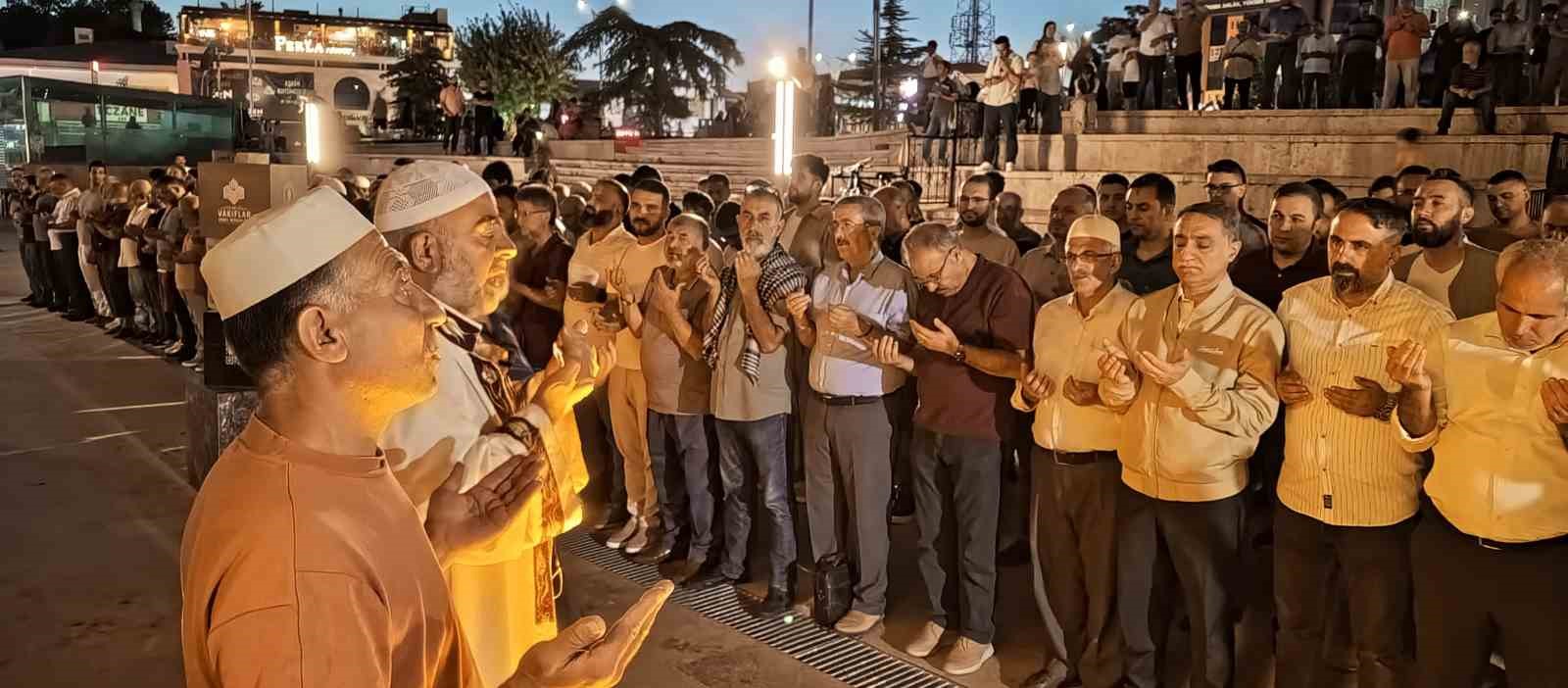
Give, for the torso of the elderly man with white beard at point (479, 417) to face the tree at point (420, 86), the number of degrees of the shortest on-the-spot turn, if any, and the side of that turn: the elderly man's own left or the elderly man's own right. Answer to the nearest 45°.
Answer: approximately 90° to the elderly man's own left

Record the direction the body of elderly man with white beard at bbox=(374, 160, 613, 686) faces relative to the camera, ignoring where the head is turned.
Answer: to the viewer's right

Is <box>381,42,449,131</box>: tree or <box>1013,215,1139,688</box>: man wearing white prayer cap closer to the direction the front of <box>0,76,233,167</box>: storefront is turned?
the man wearing white prayer cap

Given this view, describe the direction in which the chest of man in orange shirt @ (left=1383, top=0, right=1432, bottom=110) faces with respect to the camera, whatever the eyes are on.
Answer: toward the camera

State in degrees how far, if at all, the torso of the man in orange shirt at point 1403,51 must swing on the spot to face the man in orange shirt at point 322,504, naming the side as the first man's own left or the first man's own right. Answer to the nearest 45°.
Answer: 0° — they already face them

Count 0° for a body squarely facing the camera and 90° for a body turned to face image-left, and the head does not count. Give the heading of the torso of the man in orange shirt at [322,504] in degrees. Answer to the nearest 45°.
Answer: approximately 270°

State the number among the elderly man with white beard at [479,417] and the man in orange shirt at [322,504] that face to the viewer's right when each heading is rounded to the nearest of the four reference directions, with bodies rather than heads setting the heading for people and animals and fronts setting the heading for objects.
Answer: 2

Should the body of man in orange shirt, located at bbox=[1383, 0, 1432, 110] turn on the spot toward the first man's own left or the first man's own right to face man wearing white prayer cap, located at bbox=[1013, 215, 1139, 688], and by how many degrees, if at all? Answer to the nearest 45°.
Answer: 0° — they already face them

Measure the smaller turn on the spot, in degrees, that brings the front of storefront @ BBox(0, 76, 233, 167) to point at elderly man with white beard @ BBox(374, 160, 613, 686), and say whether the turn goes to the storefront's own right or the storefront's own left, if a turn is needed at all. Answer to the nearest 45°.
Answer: approximately 45° to the storefront's own right

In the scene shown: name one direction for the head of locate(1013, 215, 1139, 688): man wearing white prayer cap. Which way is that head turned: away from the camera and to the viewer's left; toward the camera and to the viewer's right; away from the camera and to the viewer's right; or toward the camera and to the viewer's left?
toward the camera and to the viewer's left

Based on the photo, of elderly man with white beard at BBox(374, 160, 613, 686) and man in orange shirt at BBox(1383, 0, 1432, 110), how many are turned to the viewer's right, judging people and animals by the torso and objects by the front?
1

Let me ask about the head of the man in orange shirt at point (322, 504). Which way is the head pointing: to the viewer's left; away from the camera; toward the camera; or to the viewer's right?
to the viewer's right

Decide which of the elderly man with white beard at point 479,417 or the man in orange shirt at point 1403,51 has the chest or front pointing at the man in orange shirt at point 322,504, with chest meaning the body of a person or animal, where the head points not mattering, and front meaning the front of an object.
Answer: the man in orange shirt at point 1403,51
